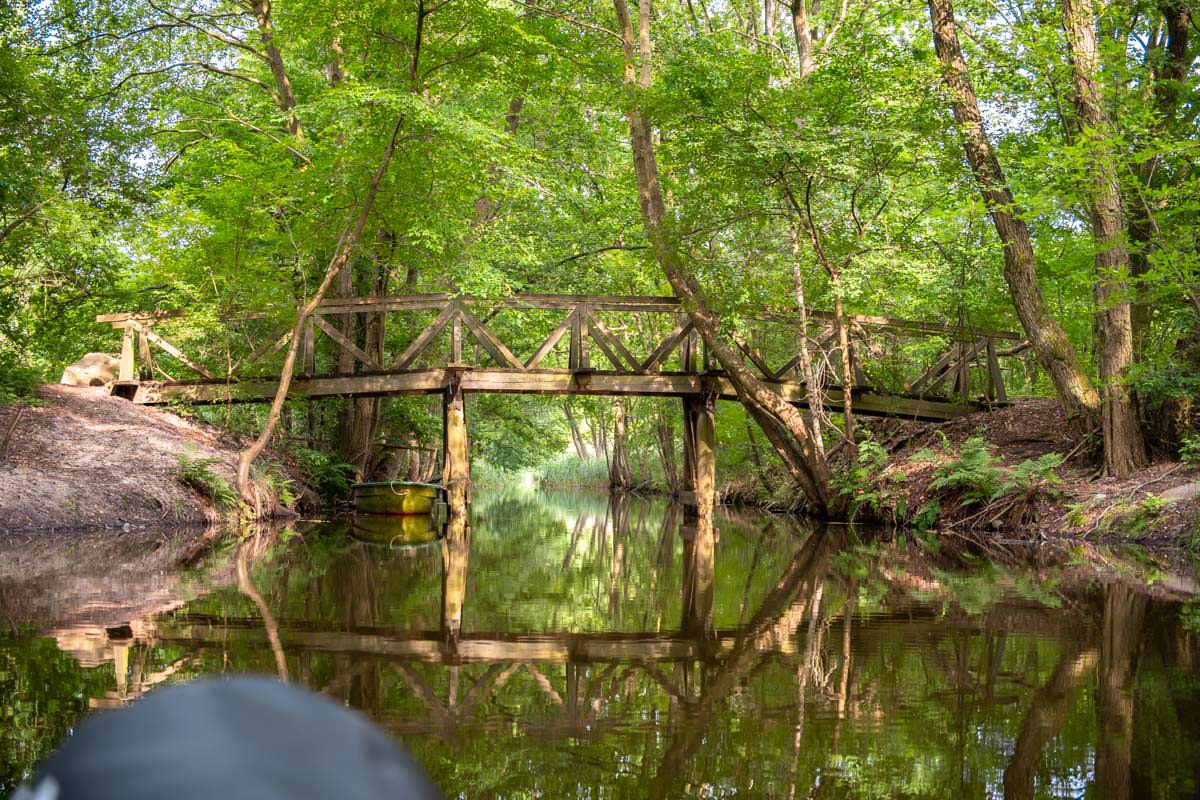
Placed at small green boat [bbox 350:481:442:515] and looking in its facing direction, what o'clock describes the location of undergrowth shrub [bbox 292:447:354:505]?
The undergrowth shrub is roughly at 5 o'clock from the small green boat.

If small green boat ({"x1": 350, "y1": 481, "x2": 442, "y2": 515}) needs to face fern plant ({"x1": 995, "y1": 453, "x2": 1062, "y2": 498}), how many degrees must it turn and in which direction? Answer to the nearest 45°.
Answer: approximately 45° to its left
